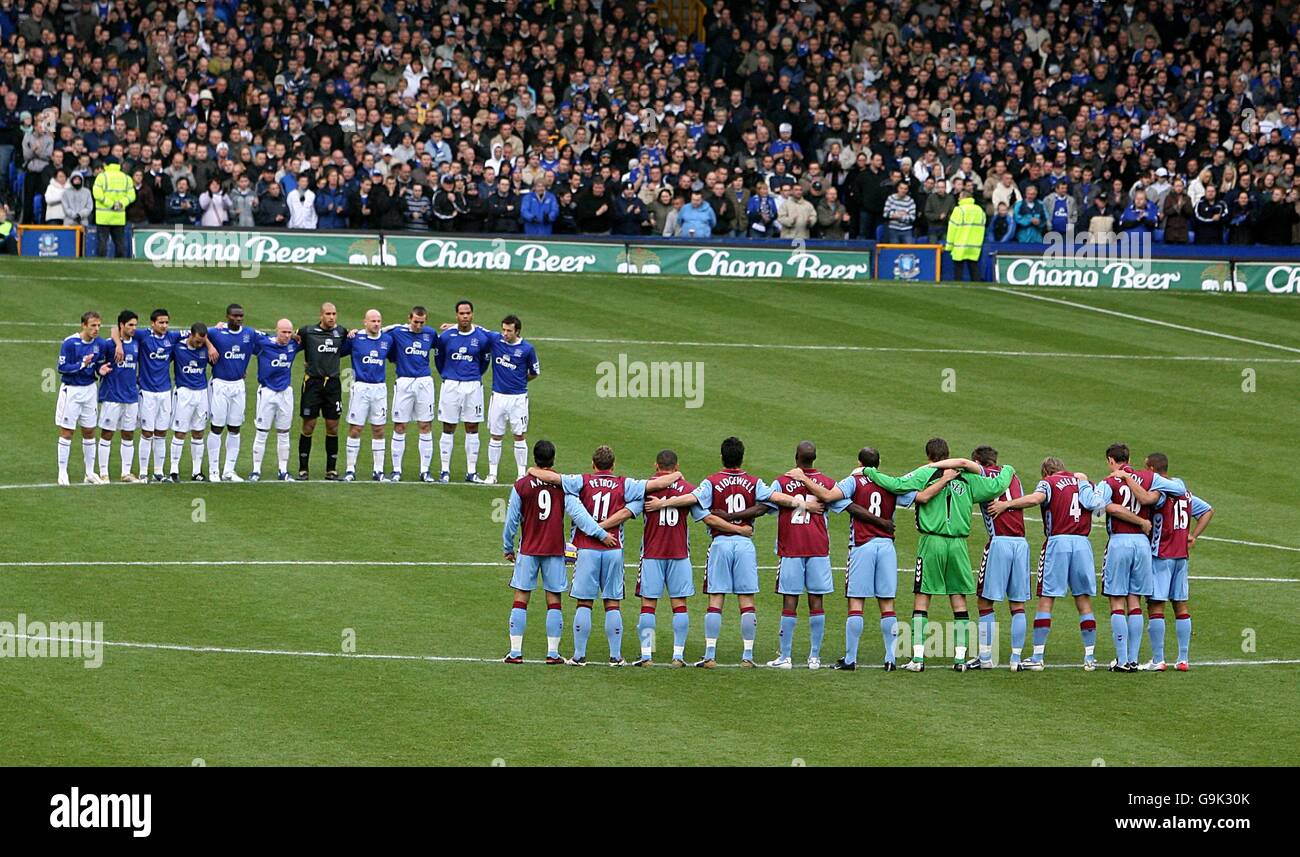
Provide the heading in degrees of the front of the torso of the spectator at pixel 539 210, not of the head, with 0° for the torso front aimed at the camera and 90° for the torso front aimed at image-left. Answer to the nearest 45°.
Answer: approximately 0°

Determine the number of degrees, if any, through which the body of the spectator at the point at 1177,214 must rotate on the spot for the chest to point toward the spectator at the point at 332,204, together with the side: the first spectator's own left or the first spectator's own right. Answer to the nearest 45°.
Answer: approximately 90° to the first spectator's own right

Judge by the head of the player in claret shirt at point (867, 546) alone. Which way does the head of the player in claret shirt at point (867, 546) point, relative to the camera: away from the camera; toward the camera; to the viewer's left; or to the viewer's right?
away from the camera

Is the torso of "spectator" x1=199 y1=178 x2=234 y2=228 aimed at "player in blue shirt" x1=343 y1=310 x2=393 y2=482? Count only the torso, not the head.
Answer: yes

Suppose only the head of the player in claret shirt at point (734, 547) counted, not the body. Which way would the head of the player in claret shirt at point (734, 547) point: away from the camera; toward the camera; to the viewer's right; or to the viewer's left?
away from the camera

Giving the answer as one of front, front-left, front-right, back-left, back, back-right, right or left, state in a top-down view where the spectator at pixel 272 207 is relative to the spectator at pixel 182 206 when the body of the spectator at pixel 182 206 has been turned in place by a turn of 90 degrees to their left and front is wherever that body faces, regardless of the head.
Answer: front

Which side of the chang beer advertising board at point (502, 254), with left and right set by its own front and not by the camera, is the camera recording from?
front

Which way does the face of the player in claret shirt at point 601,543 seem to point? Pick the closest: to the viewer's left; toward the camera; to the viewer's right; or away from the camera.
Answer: away from the camera

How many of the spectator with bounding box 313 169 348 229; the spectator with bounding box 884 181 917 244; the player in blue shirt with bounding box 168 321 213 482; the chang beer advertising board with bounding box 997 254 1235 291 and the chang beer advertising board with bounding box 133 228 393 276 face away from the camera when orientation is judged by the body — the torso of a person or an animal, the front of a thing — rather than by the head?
0

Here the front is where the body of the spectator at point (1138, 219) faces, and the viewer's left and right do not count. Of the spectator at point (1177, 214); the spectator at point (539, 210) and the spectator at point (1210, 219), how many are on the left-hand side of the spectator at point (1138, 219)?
2

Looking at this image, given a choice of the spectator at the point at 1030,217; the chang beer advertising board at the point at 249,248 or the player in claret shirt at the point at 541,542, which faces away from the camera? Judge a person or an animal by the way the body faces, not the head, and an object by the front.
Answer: the player in claret shirt

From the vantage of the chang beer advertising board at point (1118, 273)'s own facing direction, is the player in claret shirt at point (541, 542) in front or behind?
in front

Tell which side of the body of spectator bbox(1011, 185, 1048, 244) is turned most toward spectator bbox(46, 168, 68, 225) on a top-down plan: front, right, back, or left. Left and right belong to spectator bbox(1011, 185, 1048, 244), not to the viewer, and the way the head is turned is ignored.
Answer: right

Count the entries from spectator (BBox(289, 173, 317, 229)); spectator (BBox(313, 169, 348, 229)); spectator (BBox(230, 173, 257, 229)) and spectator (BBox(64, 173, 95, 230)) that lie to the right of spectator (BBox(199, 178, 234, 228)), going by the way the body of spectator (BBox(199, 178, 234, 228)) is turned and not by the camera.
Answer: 1

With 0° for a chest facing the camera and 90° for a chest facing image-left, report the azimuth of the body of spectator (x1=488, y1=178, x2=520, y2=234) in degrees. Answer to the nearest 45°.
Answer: approximately 0°

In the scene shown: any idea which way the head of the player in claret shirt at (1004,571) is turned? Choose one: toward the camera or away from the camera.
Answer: away from the camera

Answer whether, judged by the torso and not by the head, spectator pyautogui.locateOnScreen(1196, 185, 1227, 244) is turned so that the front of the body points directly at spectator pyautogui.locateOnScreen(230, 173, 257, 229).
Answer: no

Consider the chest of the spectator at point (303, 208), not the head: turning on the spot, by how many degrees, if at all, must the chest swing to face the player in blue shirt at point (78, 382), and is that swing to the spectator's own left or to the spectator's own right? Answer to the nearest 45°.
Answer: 0° — they already face them

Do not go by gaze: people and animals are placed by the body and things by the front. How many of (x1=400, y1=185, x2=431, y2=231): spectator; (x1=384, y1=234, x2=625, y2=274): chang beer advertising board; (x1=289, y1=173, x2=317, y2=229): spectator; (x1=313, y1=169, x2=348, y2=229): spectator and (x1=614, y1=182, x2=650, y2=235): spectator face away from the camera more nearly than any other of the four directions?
0

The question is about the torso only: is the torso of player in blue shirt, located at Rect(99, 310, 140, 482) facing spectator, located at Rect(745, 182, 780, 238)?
no

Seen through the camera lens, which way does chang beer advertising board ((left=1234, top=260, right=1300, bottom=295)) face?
facing the viewer
